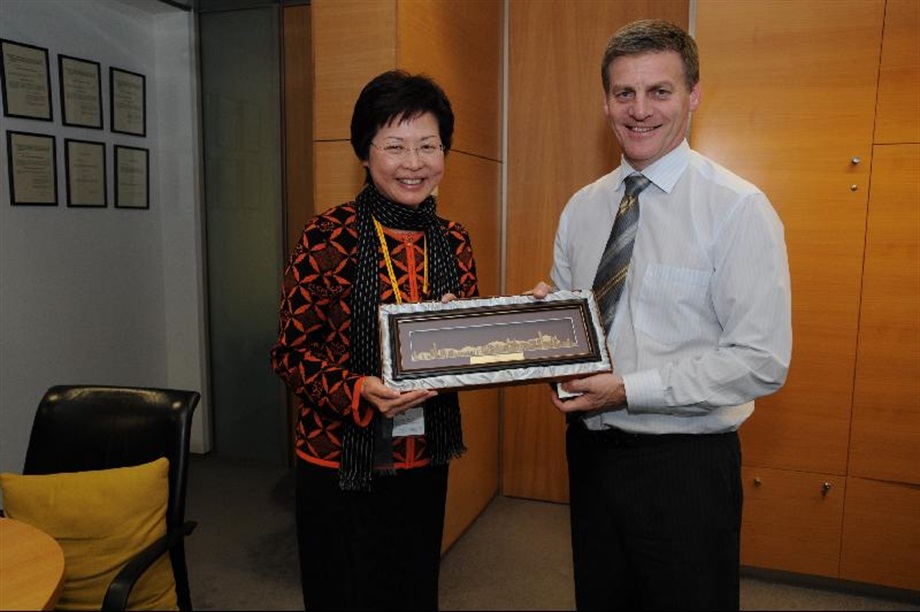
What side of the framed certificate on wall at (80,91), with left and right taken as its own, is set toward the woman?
front

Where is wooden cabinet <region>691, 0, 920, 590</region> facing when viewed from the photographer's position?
facing the viewer

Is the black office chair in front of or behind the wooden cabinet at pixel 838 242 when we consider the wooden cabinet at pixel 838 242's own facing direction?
in front

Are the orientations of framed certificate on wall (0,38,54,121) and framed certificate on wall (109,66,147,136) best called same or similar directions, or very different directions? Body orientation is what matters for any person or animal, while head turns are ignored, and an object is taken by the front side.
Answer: same or similar directions

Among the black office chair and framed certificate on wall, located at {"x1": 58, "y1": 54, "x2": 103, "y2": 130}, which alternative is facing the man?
the framed certificate on wall

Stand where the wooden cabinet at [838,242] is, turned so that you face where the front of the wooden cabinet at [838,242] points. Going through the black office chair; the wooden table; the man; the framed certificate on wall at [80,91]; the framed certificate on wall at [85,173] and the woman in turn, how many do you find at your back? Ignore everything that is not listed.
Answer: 0

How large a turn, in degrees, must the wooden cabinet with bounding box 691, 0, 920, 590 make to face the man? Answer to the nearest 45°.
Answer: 0° — it already faces them

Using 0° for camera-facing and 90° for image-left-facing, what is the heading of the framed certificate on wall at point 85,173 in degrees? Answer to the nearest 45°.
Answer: approximately 315°

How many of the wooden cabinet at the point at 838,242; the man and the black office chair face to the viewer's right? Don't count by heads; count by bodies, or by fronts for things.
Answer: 0

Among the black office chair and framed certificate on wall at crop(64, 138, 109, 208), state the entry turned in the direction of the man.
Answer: the framed certificate on wall

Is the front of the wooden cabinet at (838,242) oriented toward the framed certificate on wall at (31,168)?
no

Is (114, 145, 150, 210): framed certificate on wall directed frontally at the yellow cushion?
no

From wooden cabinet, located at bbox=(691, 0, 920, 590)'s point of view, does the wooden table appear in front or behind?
in front

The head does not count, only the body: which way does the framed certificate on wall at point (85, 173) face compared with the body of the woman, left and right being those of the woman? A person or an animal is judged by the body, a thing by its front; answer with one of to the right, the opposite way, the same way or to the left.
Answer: the same way

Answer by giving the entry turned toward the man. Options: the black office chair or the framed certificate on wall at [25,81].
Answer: the framed certificate on wall

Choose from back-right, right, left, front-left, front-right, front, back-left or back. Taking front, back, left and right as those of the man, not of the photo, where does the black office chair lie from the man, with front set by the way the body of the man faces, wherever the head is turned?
front-right

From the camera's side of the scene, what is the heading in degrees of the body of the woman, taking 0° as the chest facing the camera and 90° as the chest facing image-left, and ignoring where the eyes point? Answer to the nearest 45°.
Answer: approximately 315°

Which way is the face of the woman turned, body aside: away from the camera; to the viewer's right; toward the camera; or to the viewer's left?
toward the camera

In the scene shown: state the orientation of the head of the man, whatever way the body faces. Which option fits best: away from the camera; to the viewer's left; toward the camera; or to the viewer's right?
toward the camera

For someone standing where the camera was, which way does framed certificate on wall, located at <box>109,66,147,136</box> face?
facing the viewer and to the right of the viewer
